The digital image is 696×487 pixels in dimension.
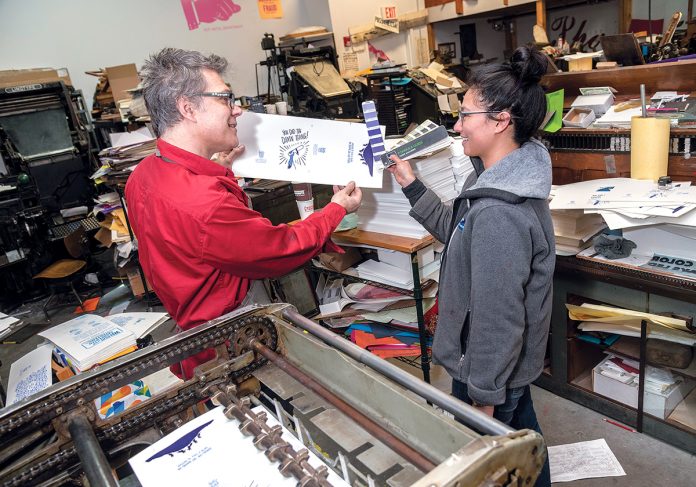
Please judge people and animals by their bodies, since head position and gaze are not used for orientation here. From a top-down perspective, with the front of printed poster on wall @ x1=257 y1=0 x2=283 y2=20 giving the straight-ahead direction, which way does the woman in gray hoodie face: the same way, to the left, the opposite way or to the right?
to the right

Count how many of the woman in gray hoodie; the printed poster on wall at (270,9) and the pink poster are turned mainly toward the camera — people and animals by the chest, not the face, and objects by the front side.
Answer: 2

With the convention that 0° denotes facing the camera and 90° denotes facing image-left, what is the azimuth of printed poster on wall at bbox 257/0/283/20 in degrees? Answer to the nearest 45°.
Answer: approximately 0°

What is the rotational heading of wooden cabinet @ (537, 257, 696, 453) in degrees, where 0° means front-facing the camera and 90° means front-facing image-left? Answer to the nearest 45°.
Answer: approximately 45°

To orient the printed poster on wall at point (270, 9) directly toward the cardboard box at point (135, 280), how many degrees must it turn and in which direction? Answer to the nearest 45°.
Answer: approximately 45° to its right

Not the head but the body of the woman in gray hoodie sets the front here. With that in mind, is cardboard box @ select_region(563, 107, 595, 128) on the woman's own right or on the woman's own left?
on the woman's own right

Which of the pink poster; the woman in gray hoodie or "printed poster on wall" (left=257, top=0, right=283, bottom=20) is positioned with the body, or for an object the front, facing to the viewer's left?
the woman in gray hoodie

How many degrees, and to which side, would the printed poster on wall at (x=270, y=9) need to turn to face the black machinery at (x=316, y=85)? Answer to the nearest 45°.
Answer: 0° — it already faces it

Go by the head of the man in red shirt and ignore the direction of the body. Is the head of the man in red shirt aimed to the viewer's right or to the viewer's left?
to the viewer's right

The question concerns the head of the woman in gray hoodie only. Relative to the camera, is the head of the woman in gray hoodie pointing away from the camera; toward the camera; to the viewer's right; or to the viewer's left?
to the viewer's left

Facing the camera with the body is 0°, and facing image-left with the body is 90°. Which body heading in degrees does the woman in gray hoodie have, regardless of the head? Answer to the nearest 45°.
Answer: approximately 90°

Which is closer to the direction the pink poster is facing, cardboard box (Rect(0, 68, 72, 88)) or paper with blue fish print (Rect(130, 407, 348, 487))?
the paper with blue fish print

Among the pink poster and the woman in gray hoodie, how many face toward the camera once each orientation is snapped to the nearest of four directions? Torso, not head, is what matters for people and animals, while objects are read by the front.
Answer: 1
